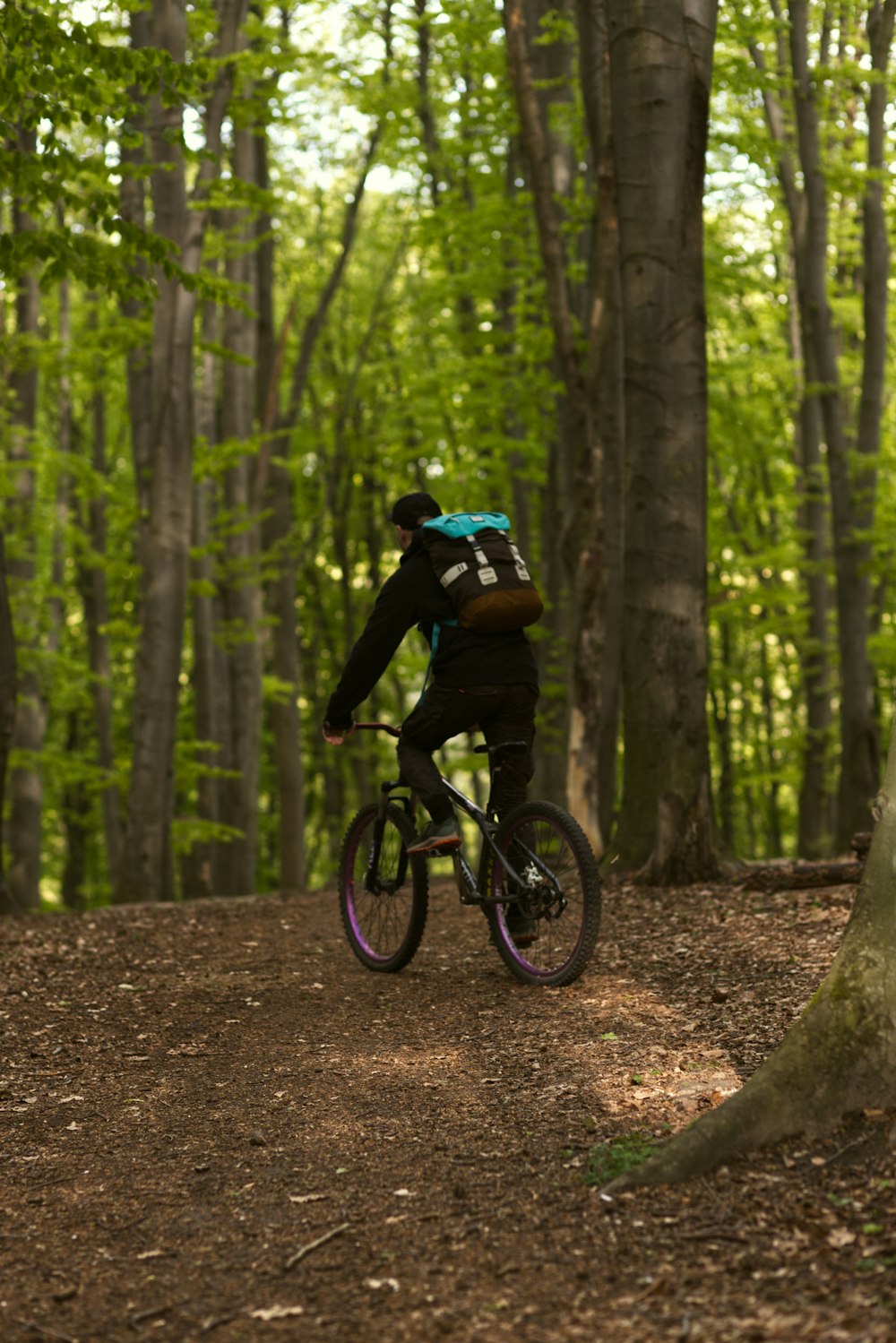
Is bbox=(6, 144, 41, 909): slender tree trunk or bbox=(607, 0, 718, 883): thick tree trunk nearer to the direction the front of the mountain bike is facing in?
the slender tree trunk

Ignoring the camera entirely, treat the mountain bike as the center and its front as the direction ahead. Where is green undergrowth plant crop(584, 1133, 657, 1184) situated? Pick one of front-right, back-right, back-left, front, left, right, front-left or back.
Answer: back-left

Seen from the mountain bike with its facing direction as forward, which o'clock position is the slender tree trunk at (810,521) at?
The slender tree trunk is roughly at 2 o'clock from the mountain bike.

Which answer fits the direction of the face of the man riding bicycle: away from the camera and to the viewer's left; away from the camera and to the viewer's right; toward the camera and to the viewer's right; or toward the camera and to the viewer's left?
away from the camera and to the viewer's left

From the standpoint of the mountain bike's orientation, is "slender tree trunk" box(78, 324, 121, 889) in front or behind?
in front

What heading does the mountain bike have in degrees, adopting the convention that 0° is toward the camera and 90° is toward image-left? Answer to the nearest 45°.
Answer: approximately 135°

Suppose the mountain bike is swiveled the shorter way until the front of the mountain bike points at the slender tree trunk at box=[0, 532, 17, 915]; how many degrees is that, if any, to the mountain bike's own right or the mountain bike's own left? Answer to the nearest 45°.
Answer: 0° — it already faces it

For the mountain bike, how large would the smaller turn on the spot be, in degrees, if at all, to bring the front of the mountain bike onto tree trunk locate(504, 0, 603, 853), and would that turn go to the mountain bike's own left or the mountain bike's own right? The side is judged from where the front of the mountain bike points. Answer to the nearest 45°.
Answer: approximately 45° to the mountain bike's own right

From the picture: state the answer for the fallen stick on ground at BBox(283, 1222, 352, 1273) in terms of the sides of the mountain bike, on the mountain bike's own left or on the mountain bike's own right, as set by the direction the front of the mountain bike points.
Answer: on the mountain bike's own left

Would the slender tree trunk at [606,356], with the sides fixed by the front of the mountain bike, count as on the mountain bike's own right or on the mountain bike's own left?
on the mountain bike's own right
